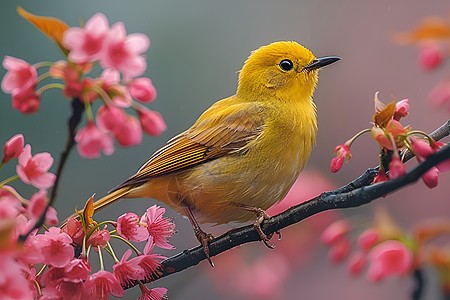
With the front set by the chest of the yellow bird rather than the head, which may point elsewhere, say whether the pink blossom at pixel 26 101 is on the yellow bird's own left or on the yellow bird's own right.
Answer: on the yellow bird's own right

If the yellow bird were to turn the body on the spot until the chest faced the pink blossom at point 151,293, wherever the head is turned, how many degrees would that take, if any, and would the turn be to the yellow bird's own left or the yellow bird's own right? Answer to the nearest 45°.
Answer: approximately 90° to the yellow bird's own right

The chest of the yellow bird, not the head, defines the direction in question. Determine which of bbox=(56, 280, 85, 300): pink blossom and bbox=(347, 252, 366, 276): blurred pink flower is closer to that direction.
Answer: the blurred pink flower

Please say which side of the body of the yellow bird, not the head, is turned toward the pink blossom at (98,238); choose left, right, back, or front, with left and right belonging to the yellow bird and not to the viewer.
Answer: back

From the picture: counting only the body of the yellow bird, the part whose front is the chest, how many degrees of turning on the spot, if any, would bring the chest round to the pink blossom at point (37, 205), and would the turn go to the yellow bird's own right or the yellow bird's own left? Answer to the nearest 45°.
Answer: approximately 90° to the yellow bird's own right

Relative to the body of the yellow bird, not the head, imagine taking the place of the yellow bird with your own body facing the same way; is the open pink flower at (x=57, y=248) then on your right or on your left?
on your right

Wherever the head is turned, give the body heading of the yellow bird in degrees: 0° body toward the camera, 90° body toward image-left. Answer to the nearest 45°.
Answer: approximately 270°
